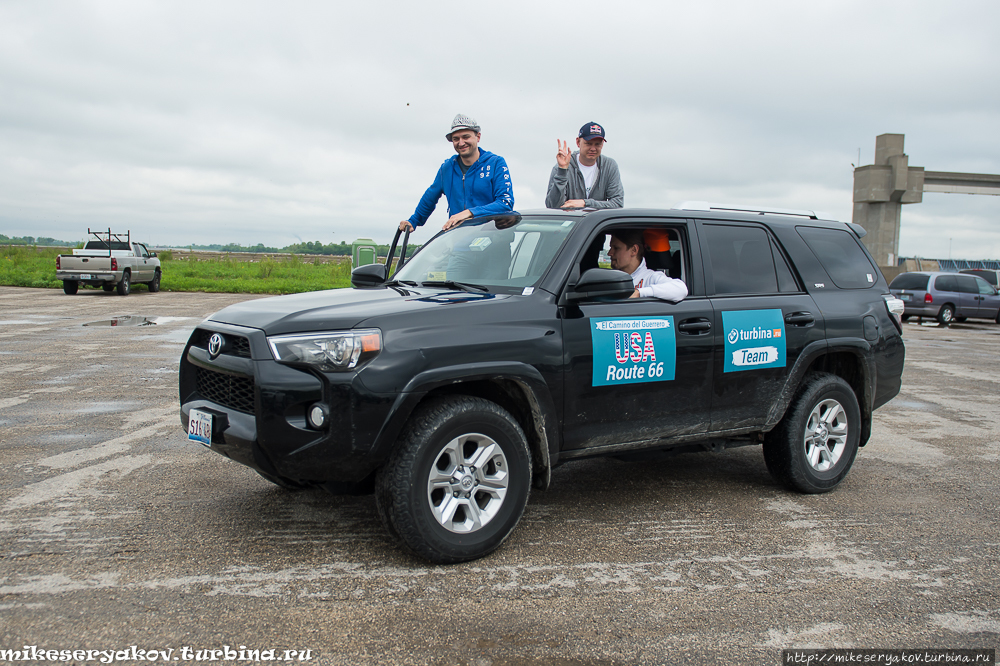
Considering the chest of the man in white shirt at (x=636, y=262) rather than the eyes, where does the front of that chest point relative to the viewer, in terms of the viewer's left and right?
facing to the left of the viewer

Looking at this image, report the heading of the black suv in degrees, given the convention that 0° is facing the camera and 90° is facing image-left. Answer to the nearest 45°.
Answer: approximately 45°

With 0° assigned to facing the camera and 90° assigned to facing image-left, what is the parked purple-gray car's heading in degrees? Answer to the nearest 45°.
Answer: approximately 225°

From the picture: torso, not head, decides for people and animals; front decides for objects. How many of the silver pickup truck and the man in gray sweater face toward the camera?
1

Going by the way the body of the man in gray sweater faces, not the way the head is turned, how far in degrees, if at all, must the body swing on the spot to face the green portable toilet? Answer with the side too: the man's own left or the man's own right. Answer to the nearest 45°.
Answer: approximately 135° to the man's own right

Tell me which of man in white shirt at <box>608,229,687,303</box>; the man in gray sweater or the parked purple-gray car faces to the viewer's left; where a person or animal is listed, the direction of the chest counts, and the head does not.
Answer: the man in white shirt

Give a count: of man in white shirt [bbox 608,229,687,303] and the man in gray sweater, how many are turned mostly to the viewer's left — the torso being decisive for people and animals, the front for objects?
1
